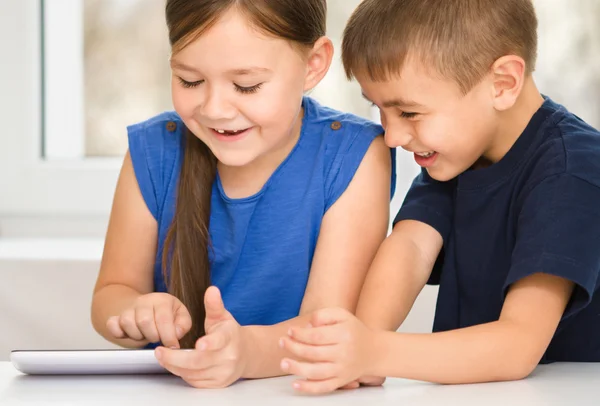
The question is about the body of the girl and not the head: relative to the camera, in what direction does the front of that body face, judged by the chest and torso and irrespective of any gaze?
toward the camera

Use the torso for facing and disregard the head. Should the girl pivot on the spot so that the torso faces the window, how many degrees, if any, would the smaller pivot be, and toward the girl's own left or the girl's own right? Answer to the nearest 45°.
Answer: approximately 135° to the girl's own right

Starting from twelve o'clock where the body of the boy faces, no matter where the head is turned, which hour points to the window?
The window is roughly at 3 o'clock from the boy.

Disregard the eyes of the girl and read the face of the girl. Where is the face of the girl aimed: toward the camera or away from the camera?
toward the camera

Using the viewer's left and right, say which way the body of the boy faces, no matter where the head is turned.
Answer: facing the viewer and to the left of the viewer

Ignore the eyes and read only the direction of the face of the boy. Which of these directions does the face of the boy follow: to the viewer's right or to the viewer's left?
to the viewer's left

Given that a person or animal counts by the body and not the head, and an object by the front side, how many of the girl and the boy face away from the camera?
0
